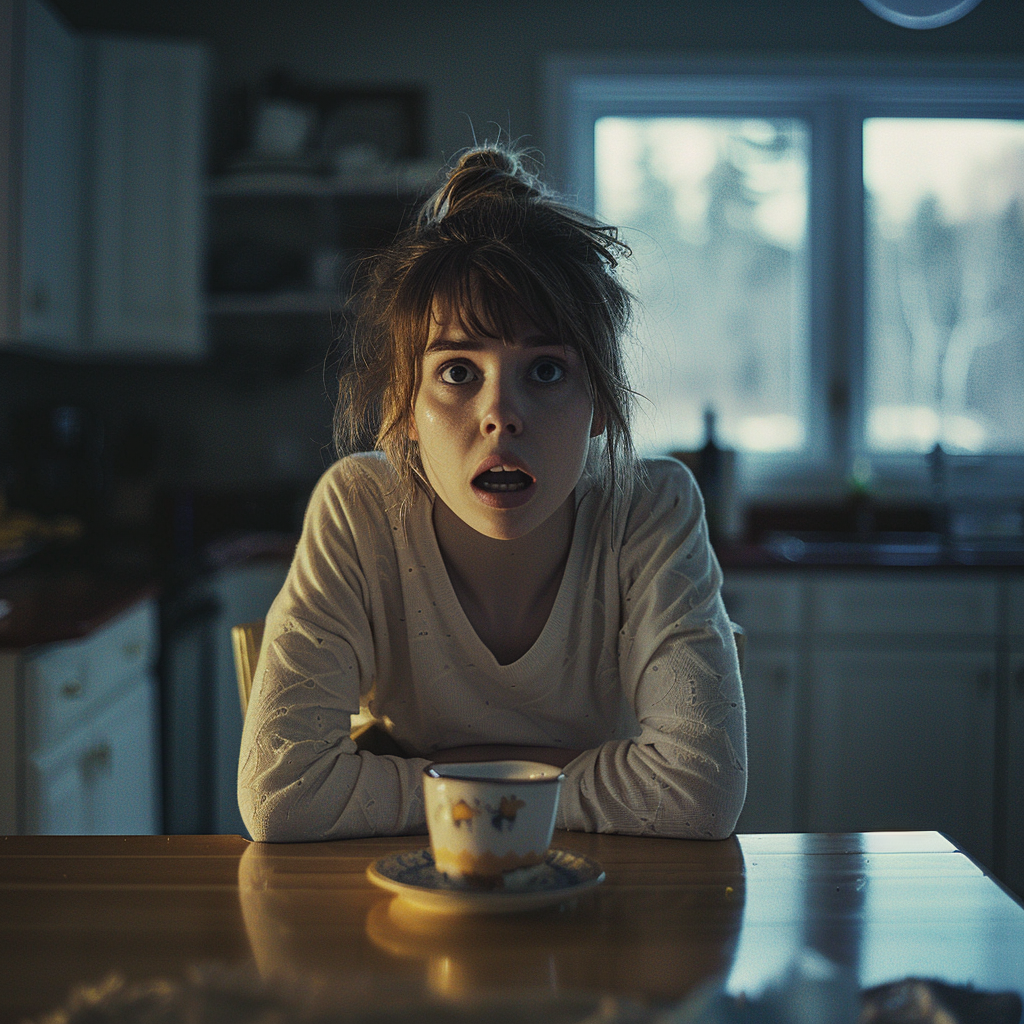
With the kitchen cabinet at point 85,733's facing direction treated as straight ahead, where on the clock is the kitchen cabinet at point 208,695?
the kitchen cabinet at point 208,695 is roughly at 8 o'clock from the kitchen cabinet at point 85,733.

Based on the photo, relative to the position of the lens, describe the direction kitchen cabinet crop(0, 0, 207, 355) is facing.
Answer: facing the viewer and to the right of the viewer

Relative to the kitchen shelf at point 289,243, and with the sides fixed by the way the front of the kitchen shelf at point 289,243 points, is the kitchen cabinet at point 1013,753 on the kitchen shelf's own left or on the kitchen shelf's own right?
on the kitchen shelf's own left

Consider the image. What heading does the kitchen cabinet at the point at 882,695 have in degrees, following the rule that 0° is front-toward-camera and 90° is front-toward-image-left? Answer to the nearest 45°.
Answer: approximately 0°

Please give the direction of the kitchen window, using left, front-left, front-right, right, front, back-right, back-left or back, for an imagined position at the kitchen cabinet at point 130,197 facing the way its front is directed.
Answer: front-left

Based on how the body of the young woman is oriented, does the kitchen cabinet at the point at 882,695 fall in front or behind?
behind

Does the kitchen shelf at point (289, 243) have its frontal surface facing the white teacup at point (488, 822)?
yes

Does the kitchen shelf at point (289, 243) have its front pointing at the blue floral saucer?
yes

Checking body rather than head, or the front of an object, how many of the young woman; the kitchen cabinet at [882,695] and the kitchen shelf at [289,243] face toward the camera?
3

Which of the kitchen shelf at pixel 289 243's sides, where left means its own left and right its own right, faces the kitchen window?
left

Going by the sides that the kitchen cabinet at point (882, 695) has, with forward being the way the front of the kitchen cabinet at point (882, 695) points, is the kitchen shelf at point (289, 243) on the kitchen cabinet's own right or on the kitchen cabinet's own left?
on the kitchen cabinet's own right
